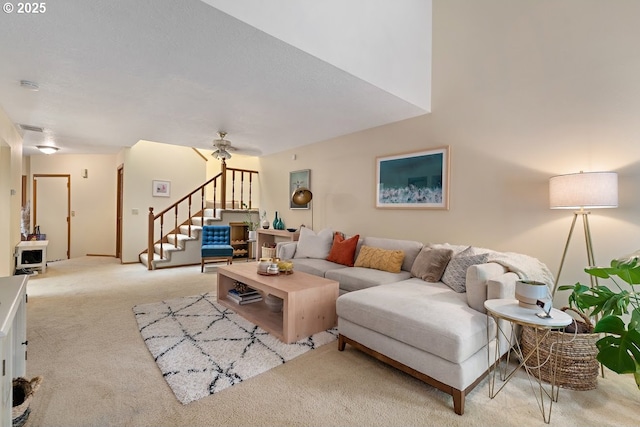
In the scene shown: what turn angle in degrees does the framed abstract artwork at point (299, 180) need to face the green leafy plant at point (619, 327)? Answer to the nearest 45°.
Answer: approximately 90° to its left

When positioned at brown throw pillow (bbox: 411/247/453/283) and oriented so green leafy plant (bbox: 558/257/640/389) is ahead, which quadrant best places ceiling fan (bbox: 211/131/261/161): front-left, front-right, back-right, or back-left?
back-right

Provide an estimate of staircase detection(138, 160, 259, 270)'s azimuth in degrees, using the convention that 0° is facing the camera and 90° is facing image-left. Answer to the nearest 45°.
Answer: approximately 90°

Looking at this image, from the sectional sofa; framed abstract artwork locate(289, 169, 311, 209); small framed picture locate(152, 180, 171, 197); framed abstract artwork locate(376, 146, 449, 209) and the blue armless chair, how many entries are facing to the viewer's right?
0

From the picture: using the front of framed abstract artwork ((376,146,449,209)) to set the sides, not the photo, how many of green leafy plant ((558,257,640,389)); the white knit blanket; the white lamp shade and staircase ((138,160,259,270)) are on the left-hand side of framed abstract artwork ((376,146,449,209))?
3

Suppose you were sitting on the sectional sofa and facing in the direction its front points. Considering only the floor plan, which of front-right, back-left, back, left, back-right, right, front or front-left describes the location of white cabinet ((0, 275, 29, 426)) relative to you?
front

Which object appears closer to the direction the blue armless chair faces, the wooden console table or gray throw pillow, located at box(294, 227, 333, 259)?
the gray throw pillow

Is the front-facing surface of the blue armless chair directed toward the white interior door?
no

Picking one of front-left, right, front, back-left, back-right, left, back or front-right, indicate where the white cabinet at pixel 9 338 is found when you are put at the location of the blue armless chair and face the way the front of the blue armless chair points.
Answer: front

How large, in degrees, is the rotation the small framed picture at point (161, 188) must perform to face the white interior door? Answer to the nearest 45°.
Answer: approximately 135° to its right

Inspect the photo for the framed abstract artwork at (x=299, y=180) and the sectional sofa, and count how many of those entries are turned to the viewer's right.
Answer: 0

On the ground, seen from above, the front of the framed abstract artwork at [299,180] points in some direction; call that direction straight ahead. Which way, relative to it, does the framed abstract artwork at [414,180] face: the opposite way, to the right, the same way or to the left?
the same way

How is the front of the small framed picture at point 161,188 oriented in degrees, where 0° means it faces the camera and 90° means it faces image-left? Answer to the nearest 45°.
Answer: approximately 0°

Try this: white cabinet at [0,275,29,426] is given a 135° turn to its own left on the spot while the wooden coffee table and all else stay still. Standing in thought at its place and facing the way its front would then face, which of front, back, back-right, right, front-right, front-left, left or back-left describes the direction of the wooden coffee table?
back-right

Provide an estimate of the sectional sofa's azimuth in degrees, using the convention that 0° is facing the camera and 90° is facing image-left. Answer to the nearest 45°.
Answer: approximately 45°

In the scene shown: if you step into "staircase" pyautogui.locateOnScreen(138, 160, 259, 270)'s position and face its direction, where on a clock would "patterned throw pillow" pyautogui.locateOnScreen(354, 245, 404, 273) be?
The patterned throw pillow is roughly at 8 o'clock from the staircase.

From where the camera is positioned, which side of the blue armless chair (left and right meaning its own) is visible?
front

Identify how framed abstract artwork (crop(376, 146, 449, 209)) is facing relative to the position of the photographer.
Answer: facing the viewer and to the left of the viewer

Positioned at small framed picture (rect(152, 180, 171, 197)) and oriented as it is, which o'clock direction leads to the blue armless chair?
The blue armless chair is roughly at 11 o'clock from the small framed picture.
